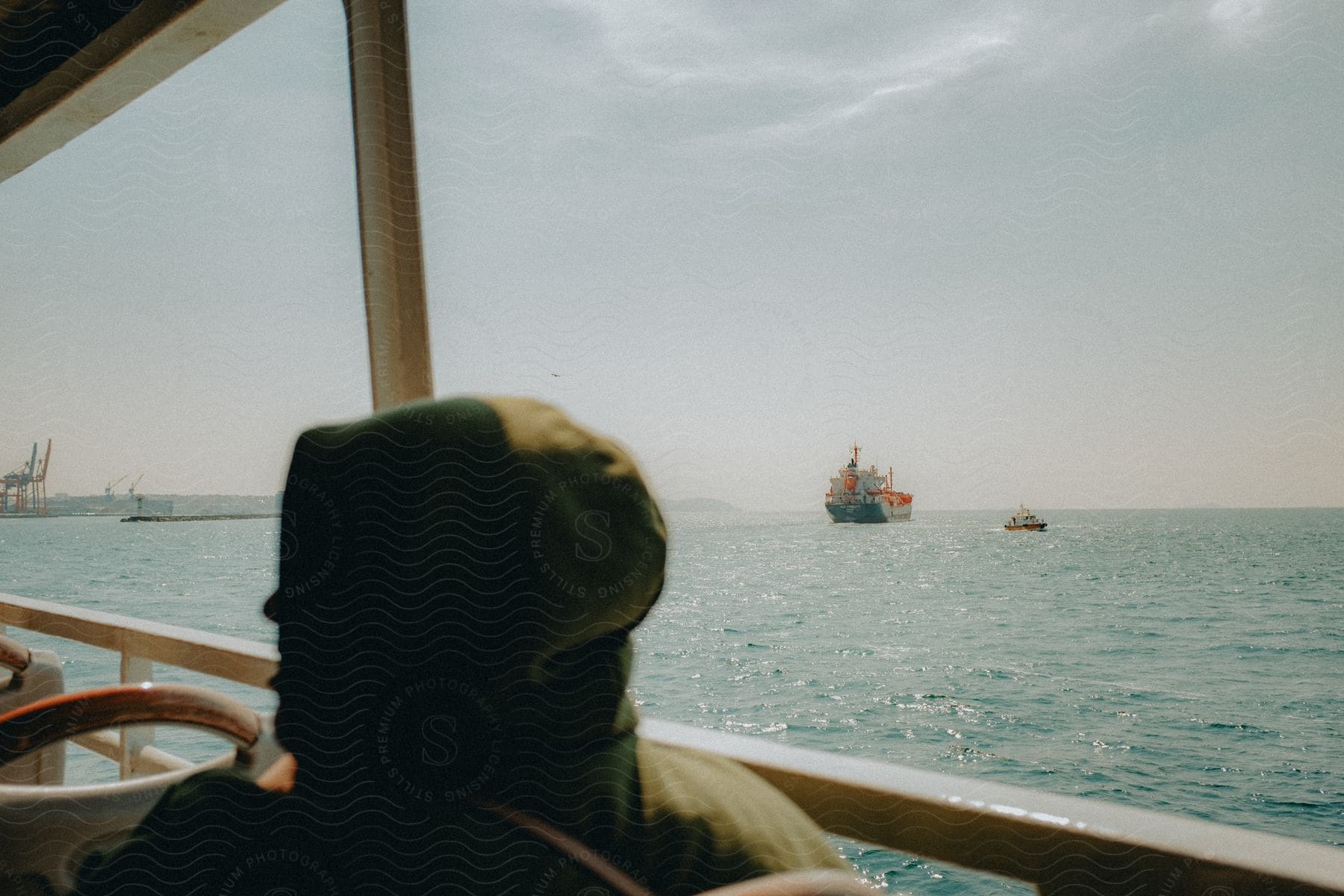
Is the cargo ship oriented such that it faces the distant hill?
no

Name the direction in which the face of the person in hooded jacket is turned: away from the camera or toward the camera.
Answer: away from the camera

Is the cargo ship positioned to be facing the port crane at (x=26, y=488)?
no
